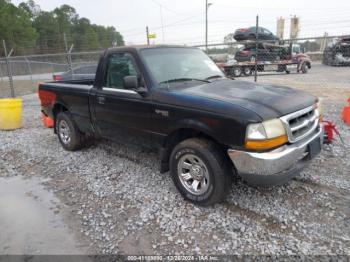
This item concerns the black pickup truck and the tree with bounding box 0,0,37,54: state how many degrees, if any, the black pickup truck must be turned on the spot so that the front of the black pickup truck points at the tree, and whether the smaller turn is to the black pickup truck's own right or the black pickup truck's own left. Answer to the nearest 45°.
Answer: approximately 180°

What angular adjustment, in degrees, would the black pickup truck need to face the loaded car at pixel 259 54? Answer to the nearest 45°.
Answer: approximately 135° to its left

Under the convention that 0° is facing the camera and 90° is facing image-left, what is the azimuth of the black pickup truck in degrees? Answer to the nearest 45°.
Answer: approximately 315°

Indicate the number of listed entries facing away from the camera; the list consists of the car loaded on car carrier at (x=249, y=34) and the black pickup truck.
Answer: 0

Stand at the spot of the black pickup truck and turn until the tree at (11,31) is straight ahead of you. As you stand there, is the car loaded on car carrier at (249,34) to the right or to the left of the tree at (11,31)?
right
